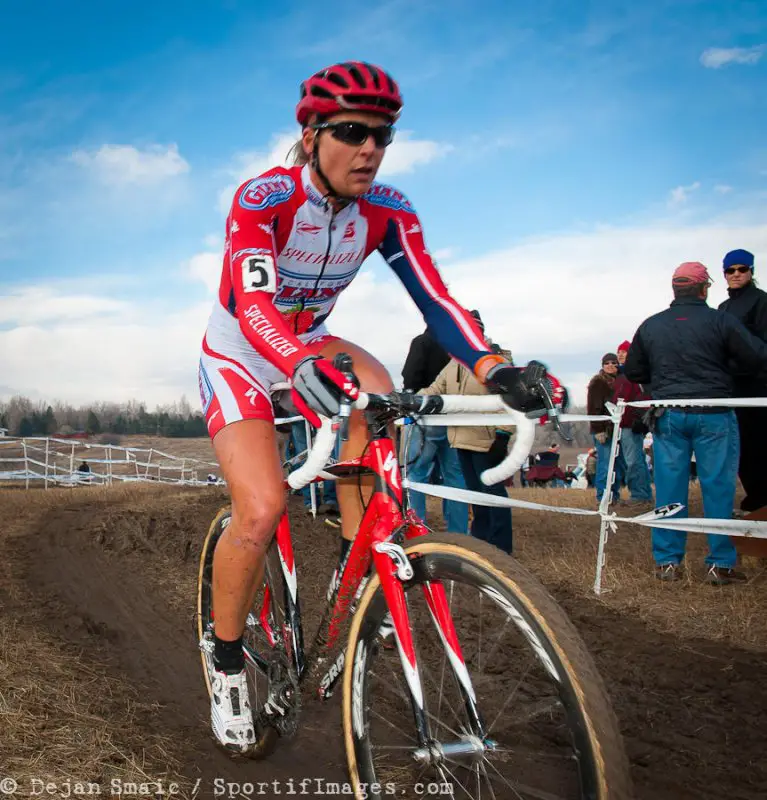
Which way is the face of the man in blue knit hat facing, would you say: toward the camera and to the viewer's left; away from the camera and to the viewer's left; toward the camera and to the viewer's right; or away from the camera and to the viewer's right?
toward the camera and to the viewer's left

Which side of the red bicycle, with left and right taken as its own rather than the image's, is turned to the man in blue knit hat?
left

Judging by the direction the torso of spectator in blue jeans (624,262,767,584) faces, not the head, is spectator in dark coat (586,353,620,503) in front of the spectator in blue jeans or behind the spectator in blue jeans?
in front

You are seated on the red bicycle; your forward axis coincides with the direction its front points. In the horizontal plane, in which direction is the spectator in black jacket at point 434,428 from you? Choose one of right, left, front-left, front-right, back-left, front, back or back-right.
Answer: back-left

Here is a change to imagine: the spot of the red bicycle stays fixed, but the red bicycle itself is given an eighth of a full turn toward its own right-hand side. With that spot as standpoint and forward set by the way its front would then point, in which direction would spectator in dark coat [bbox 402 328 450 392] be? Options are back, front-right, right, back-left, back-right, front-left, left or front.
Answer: back

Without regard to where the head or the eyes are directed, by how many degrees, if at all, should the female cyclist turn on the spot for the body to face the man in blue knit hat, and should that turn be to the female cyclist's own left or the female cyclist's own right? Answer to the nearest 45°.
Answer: approximately 90° to the female cyclist's own left

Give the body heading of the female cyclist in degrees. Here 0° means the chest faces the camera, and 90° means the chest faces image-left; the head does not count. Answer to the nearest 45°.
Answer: approximately 315°

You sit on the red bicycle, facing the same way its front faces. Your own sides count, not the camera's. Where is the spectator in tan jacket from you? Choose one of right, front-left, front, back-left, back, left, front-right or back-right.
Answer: back-left

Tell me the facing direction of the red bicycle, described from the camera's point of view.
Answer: facing the viewer and to the right of the viewer

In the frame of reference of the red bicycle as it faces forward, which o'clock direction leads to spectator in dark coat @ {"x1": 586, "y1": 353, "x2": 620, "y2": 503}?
The spectator in dark coat is roughly at 8 o'clock from the red bicycle.

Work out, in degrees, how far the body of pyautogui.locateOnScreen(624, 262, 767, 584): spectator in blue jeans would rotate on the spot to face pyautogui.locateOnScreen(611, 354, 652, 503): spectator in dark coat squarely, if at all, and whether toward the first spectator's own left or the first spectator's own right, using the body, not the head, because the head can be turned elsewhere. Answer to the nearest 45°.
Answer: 0° — they already face them

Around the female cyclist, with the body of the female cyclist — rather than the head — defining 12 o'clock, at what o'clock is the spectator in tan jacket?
The spectator in tan jacket is roughly at 8 o'clock from the female cyclist.
